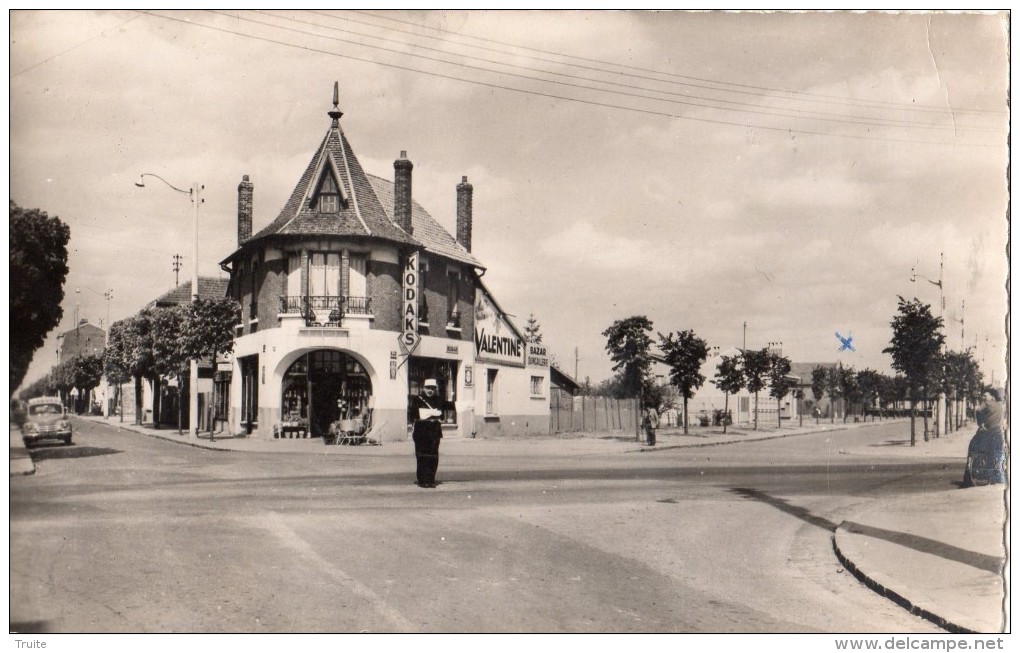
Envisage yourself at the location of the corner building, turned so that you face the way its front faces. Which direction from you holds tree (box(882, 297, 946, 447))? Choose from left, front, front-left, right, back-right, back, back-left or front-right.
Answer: front-left

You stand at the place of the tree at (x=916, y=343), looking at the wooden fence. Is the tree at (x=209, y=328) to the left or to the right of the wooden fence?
left

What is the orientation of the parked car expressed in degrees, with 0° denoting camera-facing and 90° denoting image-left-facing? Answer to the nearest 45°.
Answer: approximately 0°

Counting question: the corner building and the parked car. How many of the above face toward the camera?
2

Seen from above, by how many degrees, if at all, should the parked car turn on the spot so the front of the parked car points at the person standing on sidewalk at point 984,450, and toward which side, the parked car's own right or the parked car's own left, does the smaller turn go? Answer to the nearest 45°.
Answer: approximately 90° to the parked car's own left
